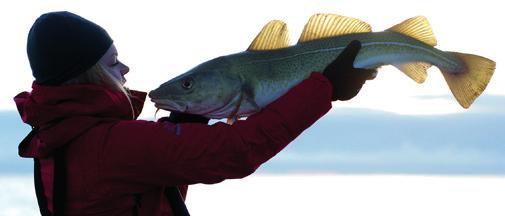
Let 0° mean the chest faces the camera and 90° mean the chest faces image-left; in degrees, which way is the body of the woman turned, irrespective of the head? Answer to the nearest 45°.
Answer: approximately 270°

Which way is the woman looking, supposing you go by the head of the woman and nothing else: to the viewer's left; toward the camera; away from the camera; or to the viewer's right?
to the viewer's right
